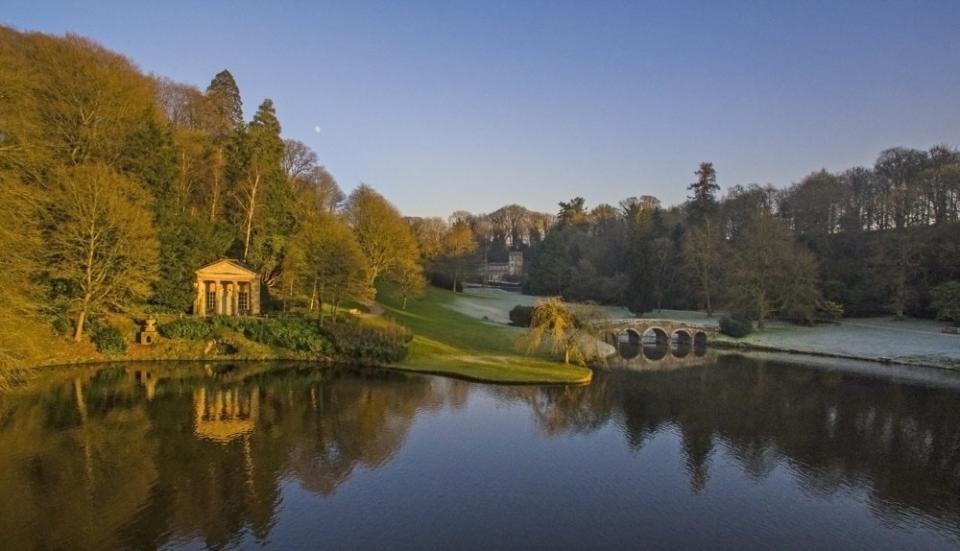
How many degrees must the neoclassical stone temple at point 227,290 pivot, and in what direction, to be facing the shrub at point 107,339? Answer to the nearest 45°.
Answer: approximately 45° to its right

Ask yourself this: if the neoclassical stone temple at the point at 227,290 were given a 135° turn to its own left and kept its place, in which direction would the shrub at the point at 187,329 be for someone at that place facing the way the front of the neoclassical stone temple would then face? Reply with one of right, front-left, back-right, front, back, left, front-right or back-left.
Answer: back

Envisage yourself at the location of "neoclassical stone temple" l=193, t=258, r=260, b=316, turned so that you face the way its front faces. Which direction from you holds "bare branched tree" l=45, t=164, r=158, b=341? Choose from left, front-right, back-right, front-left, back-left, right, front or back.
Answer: front-right

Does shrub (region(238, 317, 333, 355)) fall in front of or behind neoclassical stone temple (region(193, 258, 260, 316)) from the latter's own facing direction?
in front

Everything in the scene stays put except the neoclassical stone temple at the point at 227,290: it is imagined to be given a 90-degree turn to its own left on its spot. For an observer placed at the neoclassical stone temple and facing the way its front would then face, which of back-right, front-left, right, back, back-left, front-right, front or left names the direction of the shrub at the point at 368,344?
front-right

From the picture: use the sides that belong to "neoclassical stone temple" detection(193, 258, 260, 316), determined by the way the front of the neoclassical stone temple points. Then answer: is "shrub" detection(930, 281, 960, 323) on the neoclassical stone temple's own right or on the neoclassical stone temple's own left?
on the neoclassical stone temple's own left

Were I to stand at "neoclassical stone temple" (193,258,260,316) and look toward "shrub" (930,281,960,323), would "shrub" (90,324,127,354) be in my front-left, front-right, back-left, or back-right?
back-right

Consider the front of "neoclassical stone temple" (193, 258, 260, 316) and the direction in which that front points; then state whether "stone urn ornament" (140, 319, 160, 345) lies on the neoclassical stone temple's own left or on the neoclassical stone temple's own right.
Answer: on the neoclassical stone temple's own right

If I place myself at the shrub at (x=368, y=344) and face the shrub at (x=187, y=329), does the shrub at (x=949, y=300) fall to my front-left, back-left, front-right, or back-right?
back-right

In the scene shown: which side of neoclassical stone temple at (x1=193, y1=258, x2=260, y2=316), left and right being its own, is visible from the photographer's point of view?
front
